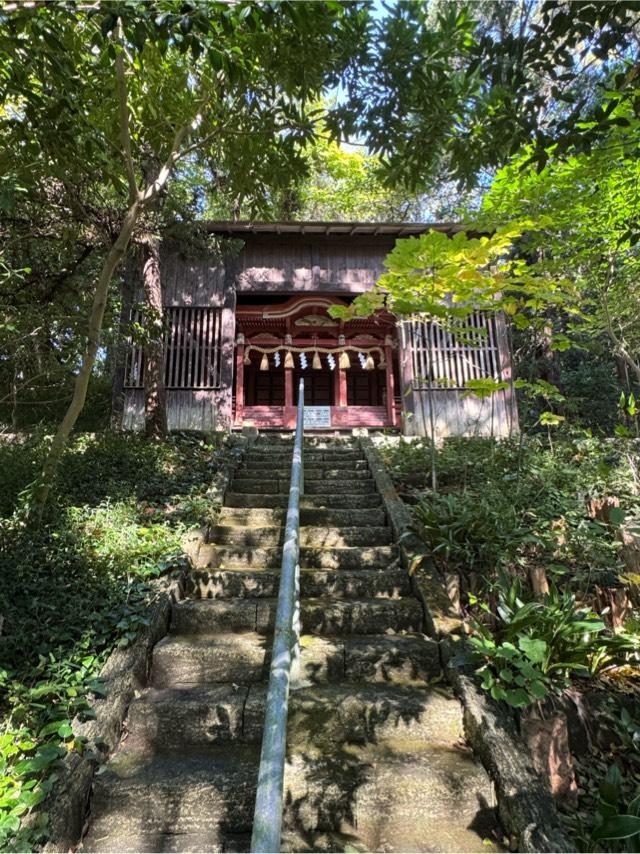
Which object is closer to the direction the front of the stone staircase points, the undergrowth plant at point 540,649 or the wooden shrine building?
the undergrowth plant

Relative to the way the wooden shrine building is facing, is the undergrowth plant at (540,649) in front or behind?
in front

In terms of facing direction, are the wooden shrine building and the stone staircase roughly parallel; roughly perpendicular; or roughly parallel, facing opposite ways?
roughly parallel

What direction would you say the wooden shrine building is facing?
toward the camera

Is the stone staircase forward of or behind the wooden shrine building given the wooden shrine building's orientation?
forward

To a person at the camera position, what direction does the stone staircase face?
facing the viewer

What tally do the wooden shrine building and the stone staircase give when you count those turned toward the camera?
2
